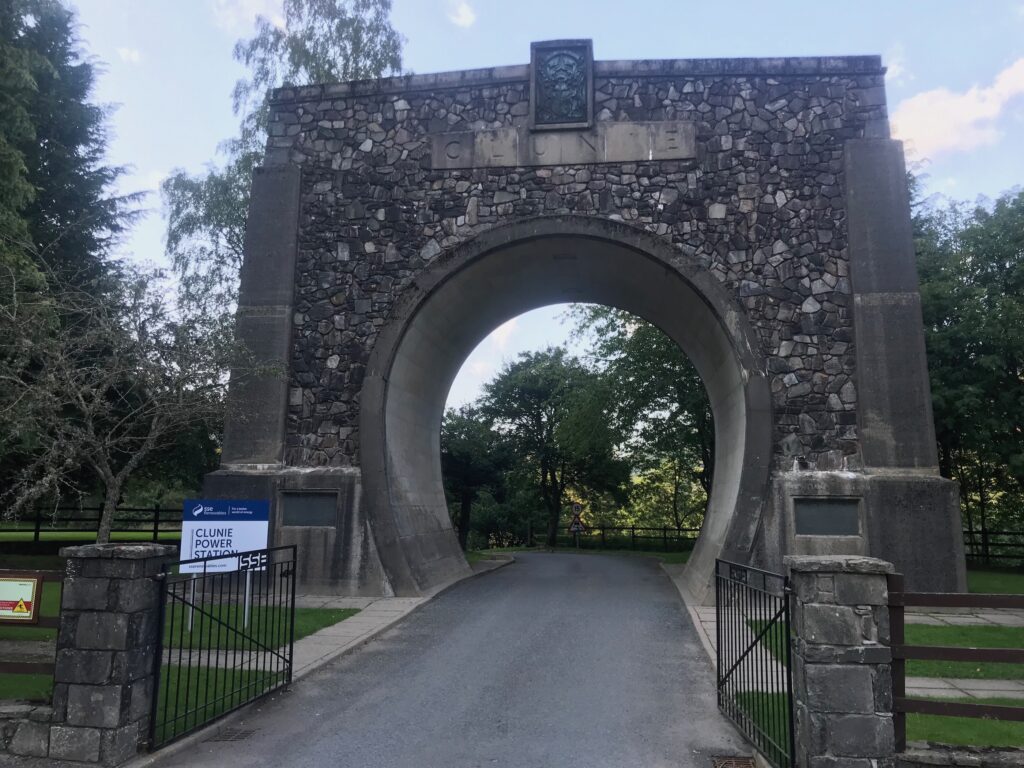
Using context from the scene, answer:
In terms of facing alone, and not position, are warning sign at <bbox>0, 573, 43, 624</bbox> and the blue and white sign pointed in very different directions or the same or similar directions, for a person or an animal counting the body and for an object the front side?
same or similar directions

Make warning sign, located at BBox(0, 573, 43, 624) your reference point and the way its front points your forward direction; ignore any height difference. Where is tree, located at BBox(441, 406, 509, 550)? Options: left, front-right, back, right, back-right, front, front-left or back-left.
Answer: back-left

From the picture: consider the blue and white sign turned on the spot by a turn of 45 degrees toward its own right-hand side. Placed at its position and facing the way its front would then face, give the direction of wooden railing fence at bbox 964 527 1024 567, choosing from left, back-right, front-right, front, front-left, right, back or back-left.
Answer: back-left

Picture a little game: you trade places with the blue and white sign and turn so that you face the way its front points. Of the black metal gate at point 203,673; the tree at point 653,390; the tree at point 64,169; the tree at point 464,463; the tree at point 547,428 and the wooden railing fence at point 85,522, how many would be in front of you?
1

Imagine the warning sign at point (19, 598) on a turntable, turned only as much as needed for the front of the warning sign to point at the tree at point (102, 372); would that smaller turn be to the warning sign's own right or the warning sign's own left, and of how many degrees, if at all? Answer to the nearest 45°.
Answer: approximately 180°

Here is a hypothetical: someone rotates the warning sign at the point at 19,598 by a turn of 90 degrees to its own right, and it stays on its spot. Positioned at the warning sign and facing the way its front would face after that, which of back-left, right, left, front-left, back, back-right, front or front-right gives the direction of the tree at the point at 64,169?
right

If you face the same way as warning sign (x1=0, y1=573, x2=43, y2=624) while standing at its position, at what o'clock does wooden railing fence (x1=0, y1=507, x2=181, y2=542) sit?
The wooden railing fence is roughly at 6 o'clock from the warning sign.

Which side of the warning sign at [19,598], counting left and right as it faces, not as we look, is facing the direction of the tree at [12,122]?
back

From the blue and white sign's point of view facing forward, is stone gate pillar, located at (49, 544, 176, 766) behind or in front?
in front

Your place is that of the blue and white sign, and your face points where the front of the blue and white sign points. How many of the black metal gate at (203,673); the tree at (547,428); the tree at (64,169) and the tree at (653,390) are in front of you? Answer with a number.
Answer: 1

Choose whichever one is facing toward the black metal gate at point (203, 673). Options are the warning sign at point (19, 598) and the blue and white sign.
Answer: the blue and white sign

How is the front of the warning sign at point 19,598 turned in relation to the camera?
facing the viewer

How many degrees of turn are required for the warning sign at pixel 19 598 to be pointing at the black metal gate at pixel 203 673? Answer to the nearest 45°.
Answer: approximately 90° to its left

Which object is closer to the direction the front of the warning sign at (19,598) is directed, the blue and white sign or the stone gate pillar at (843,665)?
the stone gate pillar

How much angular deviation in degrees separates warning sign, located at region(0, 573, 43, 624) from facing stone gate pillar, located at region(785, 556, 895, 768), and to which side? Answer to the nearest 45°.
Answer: approximately 45° to its left

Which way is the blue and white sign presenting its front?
toward the camera
